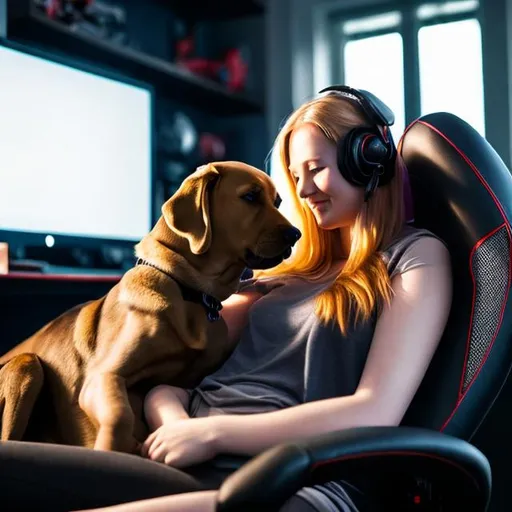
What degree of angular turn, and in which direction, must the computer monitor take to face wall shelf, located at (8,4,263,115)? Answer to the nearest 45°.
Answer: approximately 135° to its left

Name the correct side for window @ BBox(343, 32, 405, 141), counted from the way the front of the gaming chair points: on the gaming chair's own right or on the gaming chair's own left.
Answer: on the gaming chair's own right

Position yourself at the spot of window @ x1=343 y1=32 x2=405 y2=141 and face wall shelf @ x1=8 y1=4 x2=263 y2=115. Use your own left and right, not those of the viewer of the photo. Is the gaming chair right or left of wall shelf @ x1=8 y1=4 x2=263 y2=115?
left

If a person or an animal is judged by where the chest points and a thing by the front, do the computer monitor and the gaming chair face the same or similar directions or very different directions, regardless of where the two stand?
very different directions

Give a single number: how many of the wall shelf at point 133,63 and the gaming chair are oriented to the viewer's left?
1

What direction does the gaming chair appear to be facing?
to the viewer's left

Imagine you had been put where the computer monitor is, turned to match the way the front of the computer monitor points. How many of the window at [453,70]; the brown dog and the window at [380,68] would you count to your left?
2
